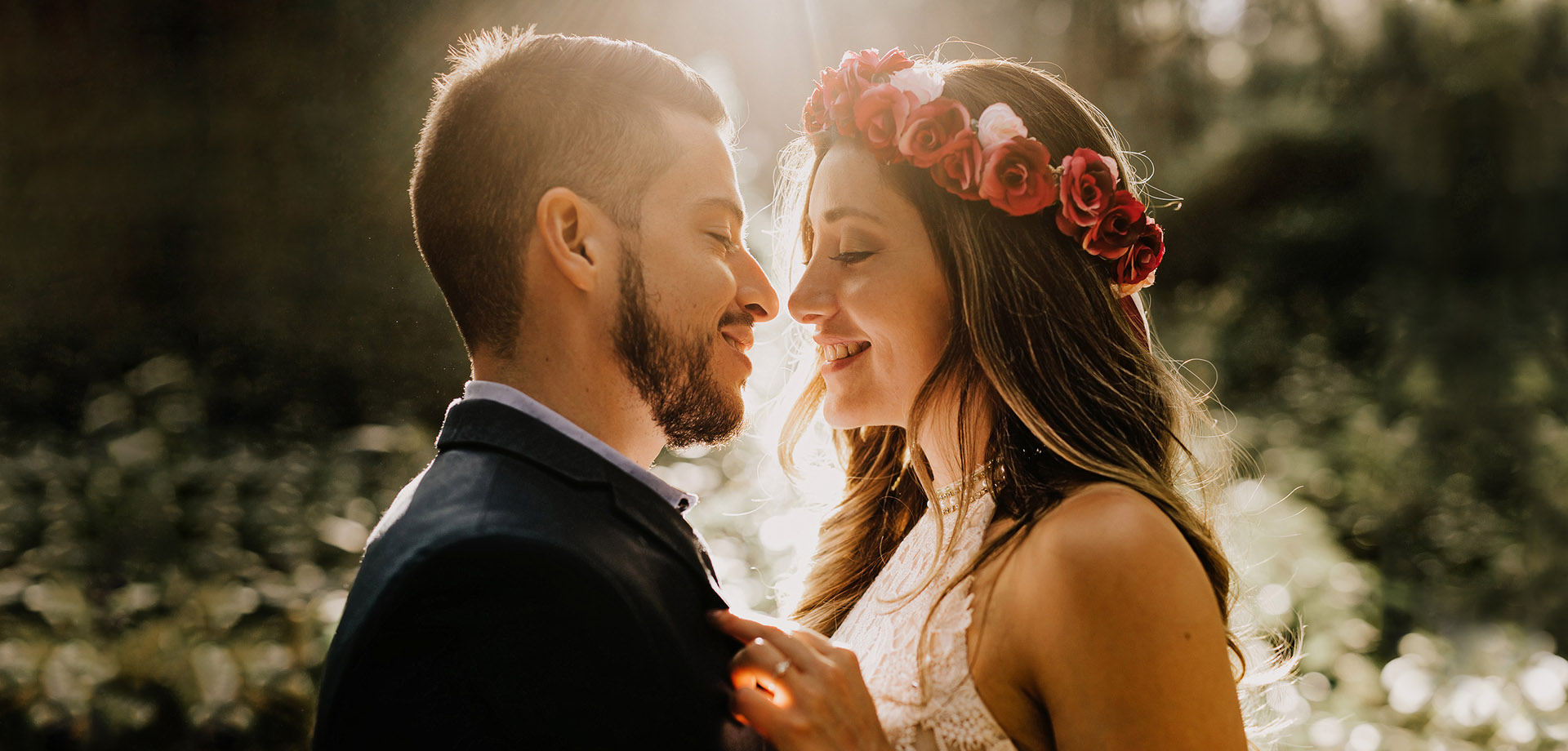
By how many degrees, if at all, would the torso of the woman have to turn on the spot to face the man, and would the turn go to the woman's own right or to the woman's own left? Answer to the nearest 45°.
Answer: approximately 45° to the woman's own left

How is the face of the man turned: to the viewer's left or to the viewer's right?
to the viewer's right

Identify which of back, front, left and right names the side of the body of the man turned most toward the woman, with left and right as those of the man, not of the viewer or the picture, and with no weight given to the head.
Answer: front

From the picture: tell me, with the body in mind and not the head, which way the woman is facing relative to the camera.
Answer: to the viewer's left

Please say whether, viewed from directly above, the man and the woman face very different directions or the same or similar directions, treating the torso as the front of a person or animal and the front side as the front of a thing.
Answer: very different directions

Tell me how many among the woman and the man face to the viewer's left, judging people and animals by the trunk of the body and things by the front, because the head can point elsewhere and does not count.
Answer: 1

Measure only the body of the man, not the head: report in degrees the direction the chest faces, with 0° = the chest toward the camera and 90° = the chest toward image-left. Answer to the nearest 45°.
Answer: approximately 270°
